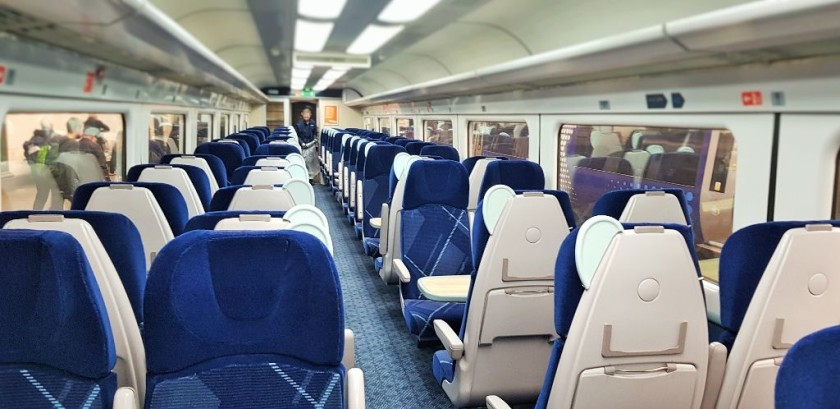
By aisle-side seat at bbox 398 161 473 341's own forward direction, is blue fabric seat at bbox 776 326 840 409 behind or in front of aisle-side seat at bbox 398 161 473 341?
in front

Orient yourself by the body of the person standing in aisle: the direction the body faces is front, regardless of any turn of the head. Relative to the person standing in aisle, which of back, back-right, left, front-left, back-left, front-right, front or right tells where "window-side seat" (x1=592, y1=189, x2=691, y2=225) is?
front

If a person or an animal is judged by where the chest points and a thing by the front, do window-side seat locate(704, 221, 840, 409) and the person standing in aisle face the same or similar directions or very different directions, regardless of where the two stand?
very different directions

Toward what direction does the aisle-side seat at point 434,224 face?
toward the camera

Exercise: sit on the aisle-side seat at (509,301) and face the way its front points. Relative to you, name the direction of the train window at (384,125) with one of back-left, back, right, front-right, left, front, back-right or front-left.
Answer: front-right

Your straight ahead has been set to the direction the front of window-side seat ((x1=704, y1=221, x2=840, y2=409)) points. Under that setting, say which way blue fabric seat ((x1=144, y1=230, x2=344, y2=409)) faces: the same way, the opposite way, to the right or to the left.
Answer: the opposite way

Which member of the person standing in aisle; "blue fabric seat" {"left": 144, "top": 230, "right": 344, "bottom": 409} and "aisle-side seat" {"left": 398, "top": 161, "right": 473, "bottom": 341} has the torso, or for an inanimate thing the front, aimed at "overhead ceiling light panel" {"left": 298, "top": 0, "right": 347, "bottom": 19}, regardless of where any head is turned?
the person standing in aisle

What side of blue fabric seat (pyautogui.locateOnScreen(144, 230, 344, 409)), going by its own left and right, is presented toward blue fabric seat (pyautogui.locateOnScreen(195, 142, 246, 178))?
back

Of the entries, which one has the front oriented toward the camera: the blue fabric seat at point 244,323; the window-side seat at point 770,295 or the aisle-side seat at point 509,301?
the blue fabric seat

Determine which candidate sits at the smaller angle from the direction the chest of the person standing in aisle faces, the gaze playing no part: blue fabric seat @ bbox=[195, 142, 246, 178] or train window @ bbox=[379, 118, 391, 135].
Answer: the blue fabric seat

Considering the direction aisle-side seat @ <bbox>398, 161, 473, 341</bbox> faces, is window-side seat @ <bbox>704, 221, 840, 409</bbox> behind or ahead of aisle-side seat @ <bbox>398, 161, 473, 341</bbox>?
ahead

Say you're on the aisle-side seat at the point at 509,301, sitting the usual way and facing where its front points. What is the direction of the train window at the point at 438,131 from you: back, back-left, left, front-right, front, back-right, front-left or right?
front-right

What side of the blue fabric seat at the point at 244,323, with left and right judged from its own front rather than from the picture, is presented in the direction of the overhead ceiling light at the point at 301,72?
back

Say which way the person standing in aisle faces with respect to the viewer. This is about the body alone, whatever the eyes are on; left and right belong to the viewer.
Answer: facing the viewer

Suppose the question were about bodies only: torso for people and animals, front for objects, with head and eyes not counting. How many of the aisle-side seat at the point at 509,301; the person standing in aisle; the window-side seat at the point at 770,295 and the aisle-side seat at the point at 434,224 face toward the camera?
2
